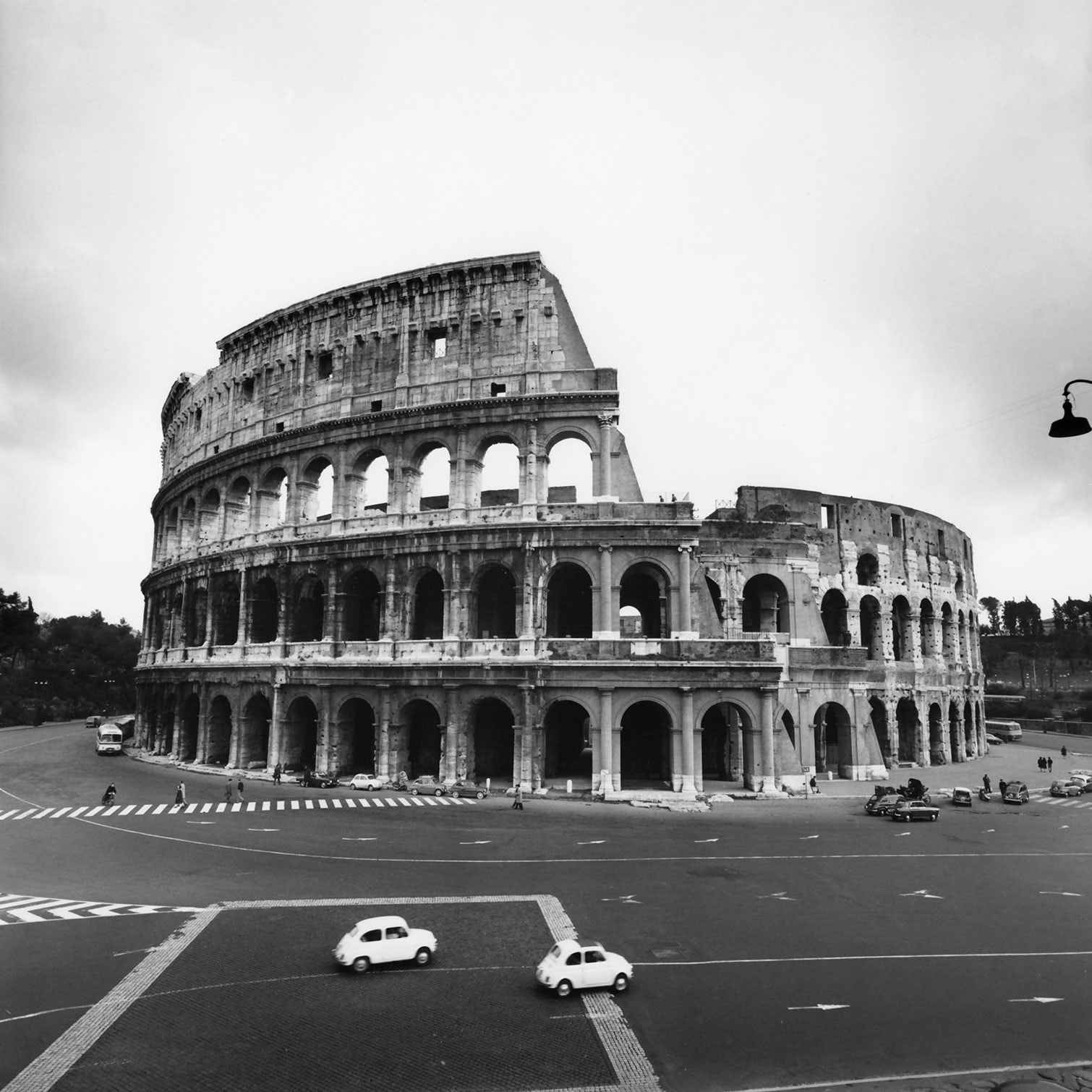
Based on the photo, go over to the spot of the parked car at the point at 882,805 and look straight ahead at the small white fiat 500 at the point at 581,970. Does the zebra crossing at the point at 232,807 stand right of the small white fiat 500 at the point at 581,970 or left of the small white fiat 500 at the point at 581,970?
right

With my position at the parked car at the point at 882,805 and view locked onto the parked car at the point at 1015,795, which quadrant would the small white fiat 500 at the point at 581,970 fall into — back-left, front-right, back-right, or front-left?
back-right

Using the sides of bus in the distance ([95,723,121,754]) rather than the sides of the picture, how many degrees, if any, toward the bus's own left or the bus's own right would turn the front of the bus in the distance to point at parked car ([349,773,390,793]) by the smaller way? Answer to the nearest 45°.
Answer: approximately 45° to the bus's own left

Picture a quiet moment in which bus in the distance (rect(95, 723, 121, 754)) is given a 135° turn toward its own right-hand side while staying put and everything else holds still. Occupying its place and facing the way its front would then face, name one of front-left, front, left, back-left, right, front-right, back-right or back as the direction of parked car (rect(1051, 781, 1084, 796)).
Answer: back

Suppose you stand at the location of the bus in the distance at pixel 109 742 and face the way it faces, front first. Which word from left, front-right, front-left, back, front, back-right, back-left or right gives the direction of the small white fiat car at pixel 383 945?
front

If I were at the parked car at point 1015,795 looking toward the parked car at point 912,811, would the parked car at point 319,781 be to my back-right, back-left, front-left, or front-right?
front-right

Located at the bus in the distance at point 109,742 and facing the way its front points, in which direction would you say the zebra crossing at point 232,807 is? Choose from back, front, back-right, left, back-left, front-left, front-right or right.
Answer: front

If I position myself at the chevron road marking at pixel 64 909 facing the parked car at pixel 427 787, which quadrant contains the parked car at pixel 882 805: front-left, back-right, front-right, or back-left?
front-right

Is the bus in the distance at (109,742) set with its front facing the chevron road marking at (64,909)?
yes

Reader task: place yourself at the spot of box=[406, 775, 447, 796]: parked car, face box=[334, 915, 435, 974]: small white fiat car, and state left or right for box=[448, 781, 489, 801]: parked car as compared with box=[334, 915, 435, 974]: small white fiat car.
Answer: left

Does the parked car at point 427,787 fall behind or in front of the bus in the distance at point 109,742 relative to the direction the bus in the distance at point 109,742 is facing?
in front

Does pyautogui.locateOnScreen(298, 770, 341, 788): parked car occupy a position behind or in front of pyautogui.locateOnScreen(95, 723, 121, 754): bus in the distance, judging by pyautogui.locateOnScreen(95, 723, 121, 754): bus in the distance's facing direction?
in front

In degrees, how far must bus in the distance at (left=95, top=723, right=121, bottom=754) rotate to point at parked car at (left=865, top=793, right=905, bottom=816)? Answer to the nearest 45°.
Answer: approximately 45° to its left

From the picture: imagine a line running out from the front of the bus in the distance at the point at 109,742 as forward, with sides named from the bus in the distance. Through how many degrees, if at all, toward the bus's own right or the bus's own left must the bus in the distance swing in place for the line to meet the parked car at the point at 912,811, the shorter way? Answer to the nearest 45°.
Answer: approximately 45° to the bus's own left

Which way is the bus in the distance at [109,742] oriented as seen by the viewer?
toward the camera

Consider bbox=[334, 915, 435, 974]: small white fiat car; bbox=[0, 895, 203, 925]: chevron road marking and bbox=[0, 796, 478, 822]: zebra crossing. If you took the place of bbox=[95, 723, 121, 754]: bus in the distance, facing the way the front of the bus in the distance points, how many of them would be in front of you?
3

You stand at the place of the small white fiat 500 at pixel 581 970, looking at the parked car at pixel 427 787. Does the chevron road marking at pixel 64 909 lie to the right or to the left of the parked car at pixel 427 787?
left
